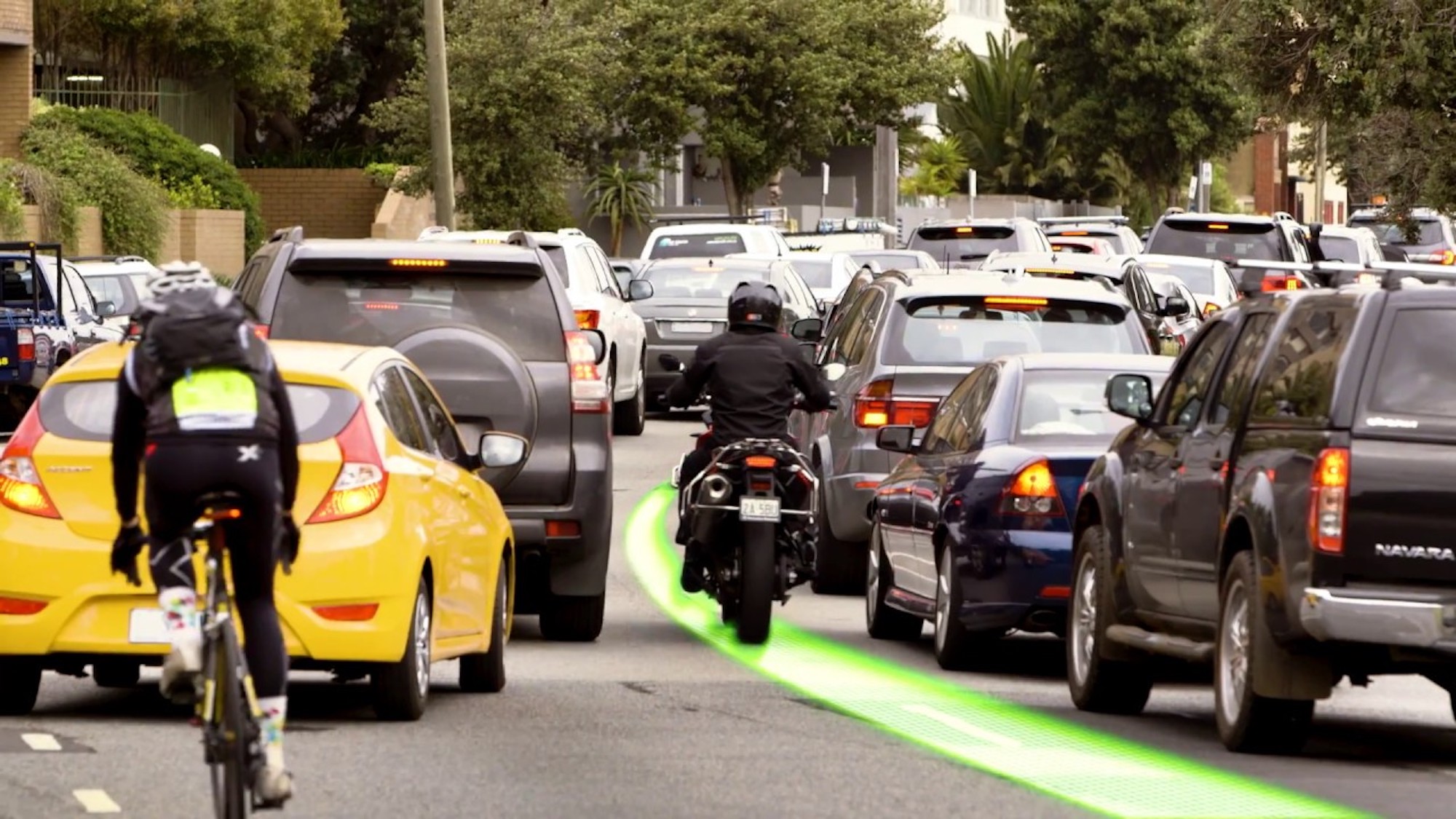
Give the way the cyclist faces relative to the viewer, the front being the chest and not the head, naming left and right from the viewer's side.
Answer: facing away from the viewer

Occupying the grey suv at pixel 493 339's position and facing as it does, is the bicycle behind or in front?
behind

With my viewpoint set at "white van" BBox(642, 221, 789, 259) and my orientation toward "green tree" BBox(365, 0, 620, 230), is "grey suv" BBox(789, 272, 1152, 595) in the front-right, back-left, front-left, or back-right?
back-left

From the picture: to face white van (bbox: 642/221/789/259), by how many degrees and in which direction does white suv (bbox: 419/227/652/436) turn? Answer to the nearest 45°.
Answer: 0° — it already faces it

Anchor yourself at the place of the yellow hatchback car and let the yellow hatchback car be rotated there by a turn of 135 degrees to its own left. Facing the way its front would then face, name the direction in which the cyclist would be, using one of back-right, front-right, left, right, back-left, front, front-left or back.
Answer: front-left

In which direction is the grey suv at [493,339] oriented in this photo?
away from the camera

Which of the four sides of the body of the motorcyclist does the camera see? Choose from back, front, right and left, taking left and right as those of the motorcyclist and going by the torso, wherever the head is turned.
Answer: back

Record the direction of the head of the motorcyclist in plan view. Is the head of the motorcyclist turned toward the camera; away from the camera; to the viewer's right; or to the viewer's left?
away from the camera

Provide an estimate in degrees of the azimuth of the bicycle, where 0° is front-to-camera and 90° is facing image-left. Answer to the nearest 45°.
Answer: approximately 180°

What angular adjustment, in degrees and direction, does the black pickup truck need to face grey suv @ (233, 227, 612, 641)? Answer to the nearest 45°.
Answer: approximately 45° to its left

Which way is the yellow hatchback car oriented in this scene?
away from the camera

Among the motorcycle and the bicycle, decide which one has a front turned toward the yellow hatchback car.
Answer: the bicycle

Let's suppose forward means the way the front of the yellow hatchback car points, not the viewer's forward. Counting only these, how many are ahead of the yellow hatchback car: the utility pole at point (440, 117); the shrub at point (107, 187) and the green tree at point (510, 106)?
3

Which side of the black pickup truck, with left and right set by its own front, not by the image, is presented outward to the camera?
back

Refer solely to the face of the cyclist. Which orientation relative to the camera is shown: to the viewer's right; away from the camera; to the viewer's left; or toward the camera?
away from the camera

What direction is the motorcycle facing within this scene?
away from the camera
